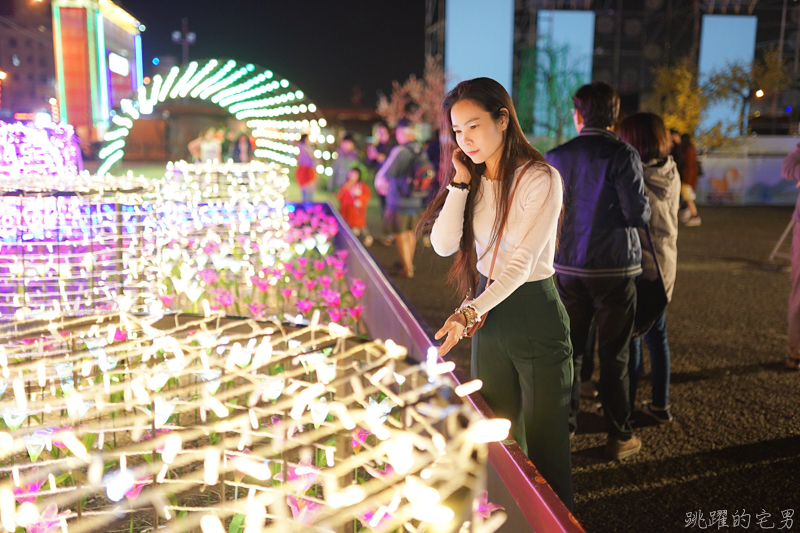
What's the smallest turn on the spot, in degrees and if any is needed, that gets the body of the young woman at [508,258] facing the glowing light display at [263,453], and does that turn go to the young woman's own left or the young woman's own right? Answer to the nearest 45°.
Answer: approximately 45° to the young woman's own right

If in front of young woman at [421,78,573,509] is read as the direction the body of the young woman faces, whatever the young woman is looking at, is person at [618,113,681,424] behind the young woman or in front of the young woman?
behind

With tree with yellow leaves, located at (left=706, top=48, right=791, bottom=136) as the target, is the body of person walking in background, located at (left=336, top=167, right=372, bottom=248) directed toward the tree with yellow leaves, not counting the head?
no

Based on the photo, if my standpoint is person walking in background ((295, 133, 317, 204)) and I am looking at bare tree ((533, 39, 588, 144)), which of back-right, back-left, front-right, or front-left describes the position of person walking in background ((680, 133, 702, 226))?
front-right

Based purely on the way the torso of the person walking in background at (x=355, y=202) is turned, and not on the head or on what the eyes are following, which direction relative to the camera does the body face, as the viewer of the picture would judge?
toward the camera

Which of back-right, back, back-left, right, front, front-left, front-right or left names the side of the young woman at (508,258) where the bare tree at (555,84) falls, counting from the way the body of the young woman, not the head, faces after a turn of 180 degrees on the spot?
front-left

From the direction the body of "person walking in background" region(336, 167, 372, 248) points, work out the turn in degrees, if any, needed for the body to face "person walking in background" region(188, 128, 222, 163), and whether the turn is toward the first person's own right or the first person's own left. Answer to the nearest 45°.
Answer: approximately 135° to the first person's own right

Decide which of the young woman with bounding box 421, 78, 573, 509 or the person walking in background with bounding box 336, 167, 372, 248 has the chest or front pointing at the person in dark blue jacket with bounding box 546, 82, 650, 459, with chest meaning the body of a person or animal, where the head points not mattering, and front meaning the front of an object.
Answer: the person walking in background

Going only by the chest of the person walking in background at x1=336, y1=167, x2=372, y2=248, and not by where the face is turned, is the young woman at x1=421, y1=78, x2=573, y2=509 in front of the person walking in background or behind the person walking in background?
in front

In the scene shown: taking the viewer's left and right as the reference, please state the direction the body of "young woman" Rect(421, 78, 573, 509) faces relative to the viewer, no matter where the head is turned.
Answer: facing the viewer and to the left of the viewer

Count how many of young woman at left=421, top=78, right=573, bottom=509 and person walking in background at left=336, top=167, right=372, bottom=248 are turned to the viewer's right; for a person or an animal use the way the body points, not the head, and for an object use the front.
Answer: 0

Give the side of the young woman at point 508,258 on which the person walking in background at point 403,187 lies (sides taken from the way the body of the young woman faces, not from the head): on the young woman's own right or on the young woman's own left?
on the young woman's own right

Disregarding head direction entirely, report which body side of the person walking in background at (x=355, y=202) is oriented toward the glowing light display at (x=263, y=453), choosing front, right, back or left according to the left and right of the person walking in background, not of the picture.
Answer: front
